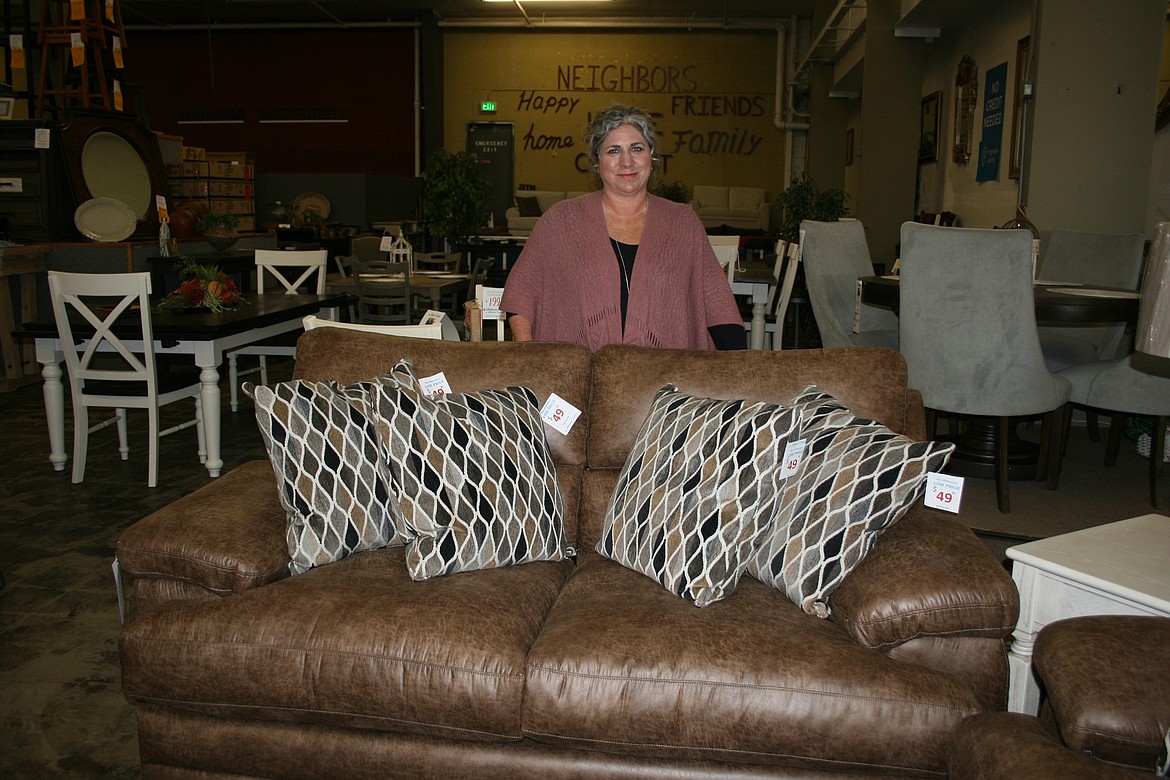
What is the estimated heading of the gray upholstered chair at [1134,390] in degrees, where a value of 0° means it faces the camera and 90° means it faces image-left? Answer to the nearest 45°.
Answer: approximately 135°

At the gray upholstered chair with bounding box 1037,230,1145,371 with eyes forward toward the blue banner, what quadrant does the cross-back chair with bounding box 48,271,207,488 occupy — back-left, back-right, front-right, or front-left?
back-left

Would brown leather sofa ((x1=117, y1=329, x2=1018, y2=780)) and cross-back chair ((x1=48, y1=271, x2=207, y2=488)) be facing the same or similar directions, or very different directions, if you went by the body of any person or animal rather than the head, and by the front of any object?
very different directions

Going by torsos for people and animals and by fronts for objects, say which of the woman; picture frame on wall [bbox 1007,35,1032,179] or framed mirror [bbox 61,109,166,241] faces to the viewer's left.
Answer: the picture frame on wall

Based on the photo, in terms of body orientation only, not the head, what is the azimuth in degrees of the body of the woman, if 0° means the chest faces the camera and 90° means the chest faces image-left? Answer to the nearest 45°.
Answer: approximately 0°

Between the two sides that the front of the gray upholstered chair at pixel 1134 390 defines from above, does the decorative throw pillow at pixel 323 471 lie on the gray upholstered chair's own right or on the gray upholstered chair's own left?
on the gray upholstered chair's own left

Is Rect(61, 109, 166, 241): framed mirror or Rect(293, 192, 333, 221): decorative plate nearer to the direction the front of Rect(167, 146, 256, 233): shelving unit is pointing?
the framed mirror

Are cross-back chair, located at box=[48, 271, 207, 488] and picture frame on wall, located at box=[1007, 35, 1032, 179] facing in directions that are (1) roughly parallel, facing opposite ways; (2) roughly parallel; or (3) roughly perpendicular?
roughly perpendicular

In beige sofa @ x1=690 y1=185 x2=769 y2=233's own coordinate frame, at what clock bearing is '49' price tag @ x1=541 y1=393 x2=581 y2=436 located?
The '49' price tag is roughly at 12 o'clock from the beige sofa.
